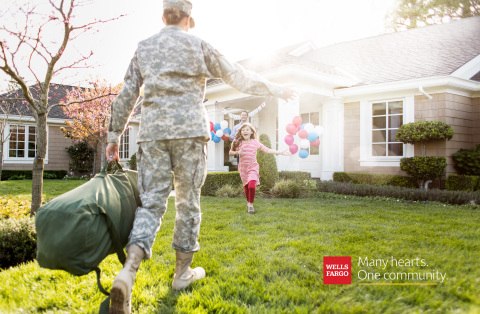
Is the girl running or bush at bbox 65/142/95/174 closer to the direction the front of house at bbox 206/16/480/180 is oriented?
the girl running

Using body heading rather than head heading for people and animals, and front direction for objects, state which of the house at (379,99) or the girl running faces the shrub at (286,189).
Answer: the house

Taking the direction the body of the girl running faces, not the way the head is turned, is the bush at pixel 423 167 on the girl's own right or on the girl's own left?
on the girl's own left

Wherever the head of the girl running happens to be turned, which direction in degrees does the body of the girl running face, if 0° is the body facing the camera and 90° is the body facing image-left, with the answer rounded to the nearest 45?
approximately 0°

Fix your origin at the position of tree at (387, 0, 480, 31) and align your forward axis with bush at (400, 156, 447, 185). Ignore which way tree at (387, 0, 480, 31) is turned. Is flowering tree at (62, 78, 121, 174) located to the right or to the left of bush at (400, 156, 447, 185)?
right

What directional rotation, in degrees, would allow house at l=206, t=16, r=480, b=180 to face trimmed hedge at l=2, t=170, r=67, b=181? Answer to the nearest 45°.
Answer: approximately 45° to its right

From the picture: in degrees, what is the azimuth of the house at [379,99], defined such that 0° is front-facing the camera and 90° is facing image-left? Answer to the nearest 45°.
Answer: approximately 45°

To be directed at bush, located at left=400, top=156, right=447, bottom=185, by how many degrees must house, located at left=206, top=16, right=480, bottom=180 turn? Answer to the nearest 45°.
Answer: approximately 90° to its left

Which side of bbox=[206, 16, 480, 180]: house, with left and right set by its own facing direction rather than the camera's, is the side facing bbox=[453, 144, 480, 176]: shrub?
left

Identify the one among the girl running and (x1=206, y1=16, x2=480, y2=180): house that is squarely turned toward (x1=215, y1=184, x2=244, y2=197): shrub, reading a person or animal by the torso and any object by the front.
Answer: the house

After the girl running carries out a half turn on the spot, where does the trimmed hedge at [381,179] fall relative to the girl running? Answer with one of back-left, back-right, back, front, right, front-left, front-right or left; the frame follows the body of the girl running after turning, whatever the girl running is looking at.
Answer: front-right

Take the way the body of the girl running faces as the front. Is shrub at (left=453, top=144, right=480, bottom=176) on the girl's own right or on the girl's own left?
on the girl's own left
